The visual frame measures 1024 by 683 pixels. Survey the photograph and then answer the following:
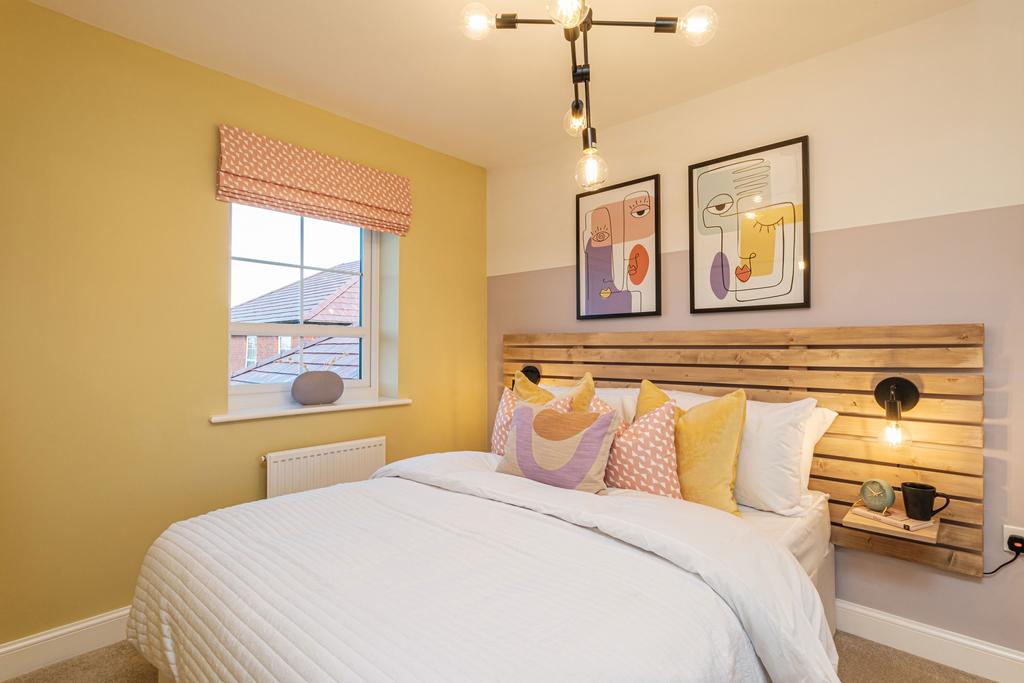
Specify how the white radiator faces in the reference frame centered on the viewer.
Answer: facing the viewer and to the right of the viewer

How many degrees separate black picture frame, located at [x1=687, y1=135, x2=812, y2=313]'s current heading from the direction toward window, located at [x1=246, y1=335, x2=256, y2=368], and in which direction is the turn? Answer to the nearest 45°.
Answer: approximately 45° to its right

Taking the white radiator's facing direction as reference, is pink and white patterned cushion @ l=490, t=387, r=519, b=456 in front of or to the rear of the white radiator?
in front

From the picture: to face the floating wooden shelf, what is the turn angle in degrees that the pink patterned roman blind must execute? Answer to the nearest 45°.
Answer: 0° — it already faces it

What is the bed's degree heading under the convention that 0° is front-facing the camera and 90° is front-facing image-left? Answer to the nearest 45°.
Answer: approximately 45°

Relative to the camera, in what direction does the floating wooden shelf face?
facing the viewer and to the left of the viewer

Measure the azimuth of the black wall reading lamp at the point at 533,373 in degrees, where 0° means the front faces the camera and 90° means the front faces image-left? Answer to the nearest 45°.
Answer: approximately 45°

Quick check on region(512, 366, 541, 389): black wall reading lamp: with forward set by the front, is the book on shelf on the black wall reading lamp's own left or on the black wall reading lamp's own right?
on the black wall reading lamp's own left

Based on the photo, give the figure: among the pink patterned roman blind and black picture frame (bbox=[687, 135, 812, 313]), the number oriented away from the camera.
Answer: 0

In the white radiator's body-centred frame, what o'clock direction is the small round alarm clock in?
The small round alarm clock is roughly at 12 o'clock from the white radiator.
